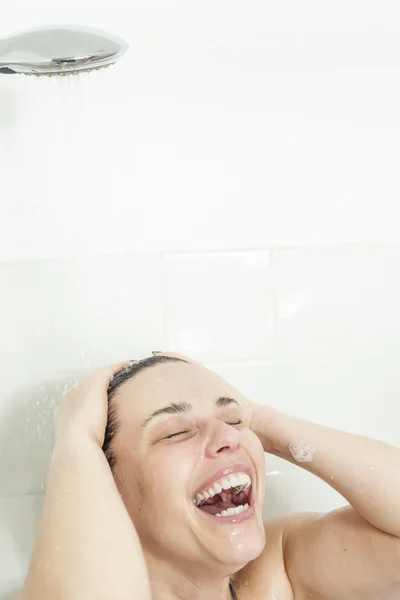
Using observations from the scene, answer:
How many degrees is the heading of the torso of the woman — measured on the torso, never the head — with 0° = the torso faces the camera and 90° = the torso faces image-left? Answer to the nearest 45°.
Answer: approximately 315°
